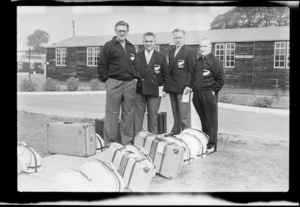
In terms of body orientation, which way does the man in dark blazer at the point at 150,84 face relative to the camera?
toward the camera

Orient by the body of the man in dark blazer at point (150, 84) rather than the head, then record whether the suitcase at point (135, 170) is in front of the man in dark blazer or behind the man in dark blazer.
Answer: in front

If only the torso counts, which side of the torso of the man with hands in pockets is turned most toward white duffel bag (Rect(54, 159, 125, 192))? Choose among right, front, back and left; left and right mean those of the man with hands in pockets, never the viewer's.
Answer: front

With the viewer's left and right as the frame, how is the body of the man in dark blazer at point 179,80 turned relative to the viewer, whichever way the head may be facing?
facing the viewer and to the left of the viewer

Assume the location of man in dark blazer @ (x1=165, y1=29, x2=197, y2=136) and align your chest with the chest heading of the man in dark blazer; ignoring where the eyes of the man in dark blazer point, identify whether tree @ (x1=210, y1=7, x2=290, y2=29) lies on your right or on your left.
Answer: on your left

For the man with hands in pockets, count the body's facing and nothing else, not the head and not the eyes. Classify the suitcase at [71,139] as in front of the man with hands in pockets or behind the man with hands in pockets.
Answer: in front

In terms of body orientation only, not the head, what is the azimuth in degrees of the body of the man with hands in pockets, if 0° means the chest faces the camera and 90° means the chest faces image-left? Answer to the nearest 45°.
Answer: approximately 45°

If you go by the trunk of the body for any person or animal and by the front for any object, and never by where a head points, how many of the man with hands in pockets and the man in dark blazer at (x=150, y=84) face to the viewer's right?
0
